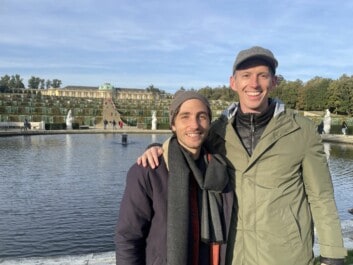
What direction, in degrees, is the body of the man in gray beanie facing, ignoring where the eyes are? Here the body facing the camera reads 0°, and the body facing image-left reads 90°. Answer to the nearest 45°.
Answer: approximately 315°

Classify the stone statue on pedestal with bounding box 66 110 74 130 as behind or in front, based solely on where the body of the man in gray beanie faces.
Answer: behind

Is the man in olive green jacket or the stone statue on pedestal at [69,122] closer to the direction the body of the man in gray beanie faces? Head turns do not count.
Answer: the man in olive green jacket

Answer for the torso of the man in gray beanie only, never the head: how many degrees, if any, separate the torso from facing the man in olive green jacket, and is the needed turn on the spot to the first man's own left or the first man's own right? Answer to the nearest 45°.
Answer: approximately 45° to the first man's own left
